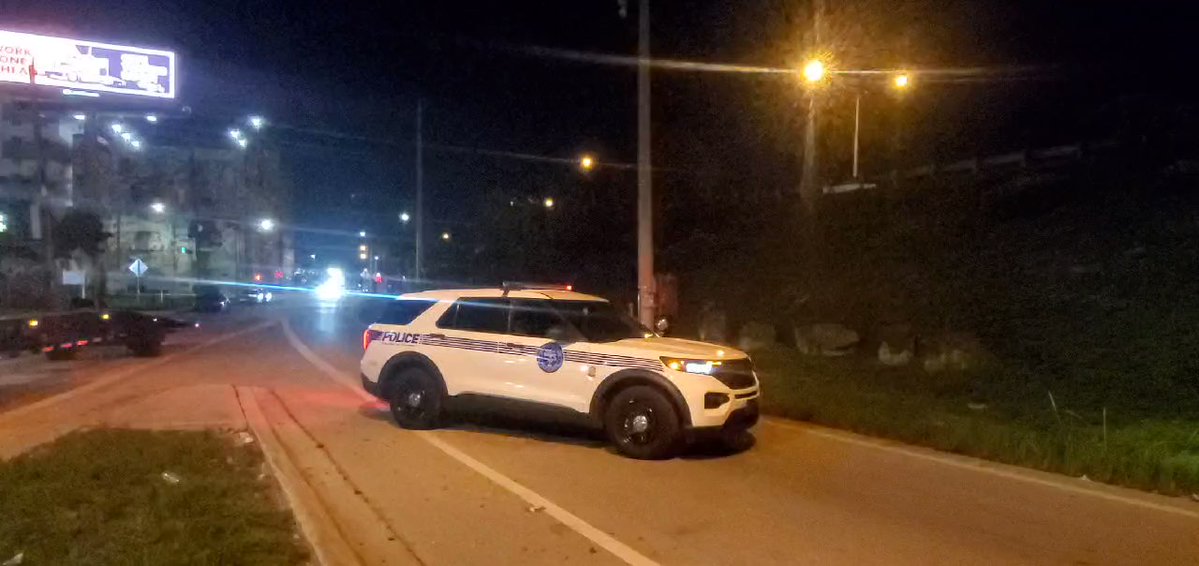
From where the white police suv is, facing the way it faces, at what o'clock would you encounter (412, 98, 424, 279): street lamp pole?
The street lamp pole is roughly at 7 o'clock from the white police suv.

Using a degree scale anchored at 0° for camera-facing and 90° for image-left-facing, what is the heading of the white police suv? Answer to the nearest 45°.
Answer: approximately 315°

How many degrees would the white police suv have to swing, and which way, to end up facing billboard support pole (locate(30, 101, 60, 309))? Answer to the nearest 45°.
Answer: approximately 180°

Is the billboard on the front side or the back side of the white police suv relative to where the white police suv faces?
on the back side

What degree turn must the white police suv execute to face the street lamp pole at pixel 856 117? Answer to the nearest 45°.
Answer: approximately 90° to its left

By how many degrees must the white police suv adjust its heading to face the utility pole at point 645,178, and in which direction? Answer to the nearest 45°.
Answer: approximately 135° to its left

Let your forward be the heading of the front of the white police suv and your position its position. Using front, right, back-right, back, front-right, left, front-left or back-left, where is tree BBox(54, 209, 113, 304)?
back
